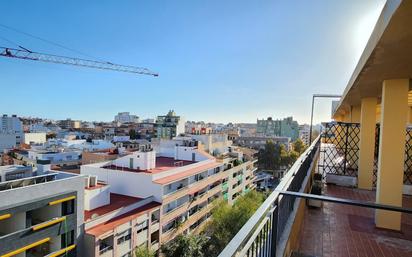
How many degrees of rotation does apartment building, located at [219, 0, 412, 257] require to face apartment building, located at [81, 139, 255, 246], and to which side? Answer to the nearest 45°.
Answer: approximately 45° to its right

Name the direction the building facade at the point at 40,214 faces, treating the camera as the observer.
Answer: facing the viewer and to the right of the viewer

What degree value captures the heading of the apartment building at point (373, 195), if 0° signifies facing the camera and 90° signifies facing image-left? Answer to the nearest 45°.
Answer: approximately 90°

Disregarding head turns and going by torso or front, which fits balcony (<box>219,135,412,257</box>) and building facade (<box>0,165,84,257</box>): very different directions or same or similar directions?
very different directions

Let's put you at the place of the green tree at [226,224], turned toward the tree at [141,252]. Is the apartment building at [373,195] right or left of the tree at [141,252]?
left

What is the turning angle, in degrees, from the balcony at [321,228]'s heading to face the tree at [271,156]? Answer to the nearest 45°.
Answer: approximately 90° to its right

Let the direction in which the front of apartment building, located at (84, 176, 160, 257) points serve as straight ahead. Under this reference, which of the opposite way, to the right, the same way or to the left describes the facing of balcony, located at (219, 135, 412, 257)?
the opposite way

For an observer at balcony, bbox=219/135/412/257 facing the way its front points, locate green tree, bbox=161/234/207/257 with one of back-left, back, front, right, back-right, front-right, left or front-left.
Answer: front-right

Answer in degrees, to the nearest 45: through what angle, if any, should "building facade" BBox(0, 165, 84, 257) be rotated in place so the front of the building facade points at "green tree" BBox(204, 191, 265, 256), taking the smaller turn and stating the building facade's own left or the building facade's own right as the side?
approximately 45° to the building facade's own left

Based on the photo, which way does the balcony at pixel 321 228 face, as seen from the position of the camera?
facing to the left of the viewer

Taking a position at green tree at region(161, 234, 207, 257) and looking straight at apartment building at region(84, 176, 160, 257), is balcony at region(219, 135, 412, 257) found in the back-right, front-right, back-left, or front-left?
back-left

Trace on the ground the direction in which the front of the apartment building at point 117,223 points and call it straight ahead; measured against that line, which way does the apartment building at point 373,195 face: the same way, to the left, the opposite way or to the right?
the opposite way

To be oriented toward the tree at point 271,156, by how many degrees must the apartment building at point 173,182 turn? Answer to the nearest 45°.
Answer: approximately 90° to its left

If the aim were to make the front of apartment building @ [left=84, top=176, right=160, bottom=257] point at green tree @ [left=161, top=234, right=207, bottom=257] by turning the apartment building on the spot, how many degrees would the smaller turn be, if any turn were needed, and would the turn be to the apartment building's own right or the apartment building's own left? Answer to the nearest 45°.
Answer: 0° — it already faces it
